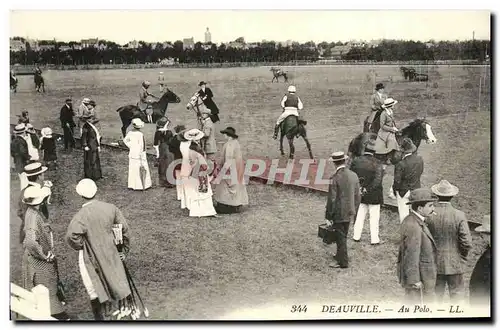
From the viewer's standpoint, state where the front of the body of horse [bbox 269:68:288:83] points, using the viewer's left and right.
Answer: facing to the left of the viewer

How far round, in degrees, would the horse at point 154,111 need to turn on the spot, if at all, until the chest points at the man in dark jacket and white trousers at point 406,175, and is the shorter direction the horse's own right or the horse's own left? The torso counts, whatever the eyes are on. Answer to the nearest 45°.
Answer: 0° — it already faces them

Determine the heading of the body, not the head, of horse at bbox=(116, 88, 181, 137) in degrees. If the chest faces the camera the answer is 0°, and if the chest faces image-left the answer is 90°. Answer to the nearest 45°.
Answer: approximately 270°

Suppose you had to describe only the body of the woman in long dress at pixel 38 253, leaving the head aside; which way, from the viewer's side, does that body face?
to the viewer's right

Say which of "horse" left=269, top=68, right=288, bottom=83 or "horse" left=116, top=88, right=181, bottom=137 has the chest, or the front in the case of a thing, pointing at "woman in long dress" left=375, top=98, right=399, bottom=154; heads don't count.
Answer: "horse" left=116, top=88, right=181, bottom=137

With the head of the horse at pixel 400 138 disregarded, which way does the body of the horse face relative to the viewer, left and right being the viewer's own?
facing to the right of the viewer

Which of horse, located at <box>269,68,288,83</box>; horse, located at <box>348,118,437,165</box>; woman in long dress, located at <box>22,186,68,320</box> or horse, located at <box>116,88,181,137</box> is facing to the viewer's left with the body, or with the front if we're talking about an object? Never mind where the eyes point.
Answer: horse, located at <box>269,68,288,83</box>

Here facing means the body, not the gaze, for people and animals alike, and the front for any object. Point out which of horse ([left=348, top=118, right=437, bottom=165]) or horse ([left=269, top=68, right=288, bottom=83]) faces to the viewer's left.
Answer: horse ([left=269, top=68, right=288, bottom=83])

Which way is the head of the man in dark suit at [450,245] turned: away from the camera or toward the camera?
away from the camera
